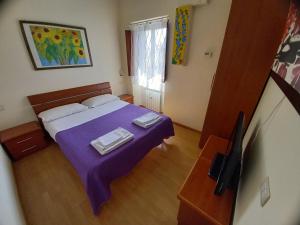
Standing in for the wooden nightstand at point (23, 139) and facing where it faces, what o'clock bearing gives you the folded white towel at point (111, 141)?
The folded white towel is roughly at 11 o'clock from the wooden nightstand.

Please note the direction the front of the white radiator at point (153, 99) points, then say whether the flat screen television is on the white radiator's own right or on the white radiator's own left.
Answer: on the white radiator's own left

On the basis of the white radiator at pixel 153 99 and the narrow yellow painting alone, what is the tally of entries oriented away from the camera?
0

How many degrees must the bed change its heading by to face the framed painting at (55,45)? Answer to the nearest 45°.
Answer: approximately 135° to its left

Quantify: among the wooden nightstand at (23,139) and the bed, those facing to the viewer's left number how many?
0

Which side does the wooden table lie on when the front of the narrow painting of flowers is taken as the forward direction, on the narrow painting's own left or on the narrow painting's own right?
on the narrow painting's own left

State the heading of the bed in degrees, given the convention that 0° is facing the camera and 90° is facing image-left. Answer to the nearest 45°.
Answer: approximately 315°

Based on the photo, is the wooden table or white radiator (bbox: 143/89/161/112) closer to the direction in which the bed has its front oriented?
the wooden table

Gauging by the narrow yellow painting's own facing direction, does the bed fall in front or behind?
in front

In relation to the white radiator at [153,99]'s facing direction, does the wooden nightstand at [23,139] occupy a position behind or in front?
in front

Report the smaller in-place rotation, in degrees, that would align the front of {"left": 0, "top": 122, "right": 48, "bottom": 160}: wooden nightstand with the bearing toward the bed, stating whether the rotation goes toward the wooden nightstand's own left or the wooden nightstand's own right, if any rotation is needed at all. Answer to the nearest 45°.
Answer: approximately 45° to the wooden nightstand's own left
